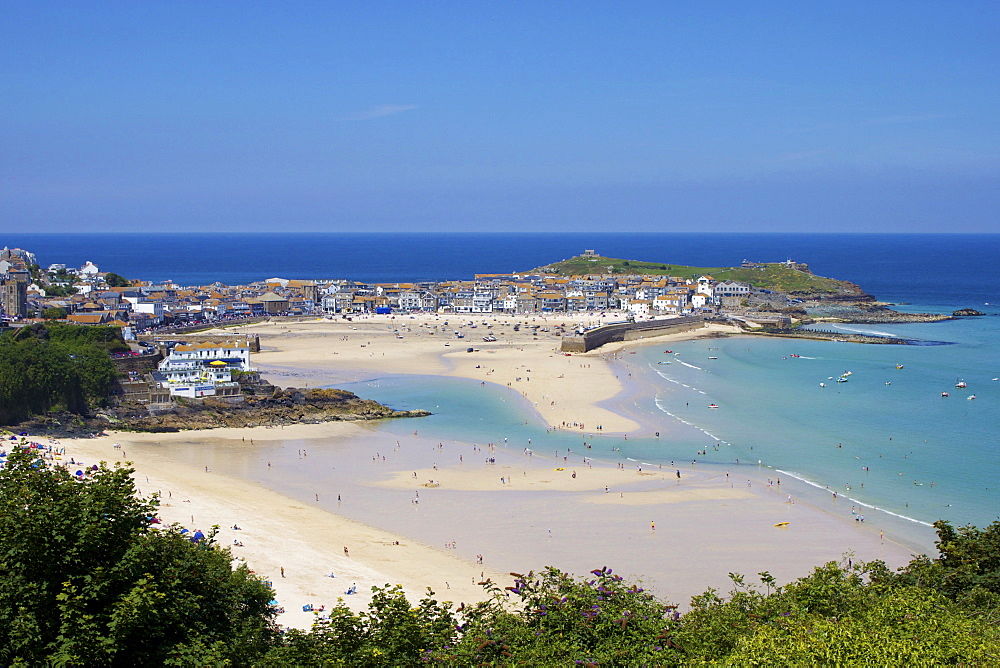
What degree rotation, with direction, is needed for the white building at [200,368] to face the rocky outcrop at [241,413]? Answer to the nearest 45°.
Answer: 0° — it already faces it

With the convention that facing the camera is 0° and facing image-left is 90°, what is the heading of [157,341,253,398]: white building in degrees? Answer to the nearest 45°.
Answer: approximately 0°
